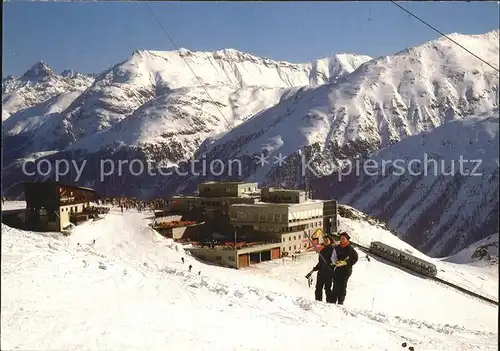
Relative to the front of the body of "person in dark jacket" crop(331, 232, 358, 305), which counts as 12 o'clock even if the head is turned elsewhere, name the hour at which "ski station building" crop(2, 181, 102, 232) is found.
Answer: The ski station building is roughly at 3 o'clock from the person in dark jacket.

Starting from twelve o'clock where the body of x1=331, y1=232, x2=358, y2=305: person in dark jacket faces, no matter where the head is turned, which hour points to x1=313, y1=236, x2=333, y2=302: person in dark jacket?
x1=313, y1=236, x2=333, y2=302: person in dark jacket is roughly at 3 o'clock from x1=331, y1=232, x2=358, y2=305: person in dark jacket.

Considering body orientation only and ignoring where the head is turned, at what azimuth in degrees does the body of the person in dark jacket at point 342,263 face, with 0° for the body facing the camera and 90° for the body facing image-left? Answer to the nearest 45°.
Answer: approximately 45°
